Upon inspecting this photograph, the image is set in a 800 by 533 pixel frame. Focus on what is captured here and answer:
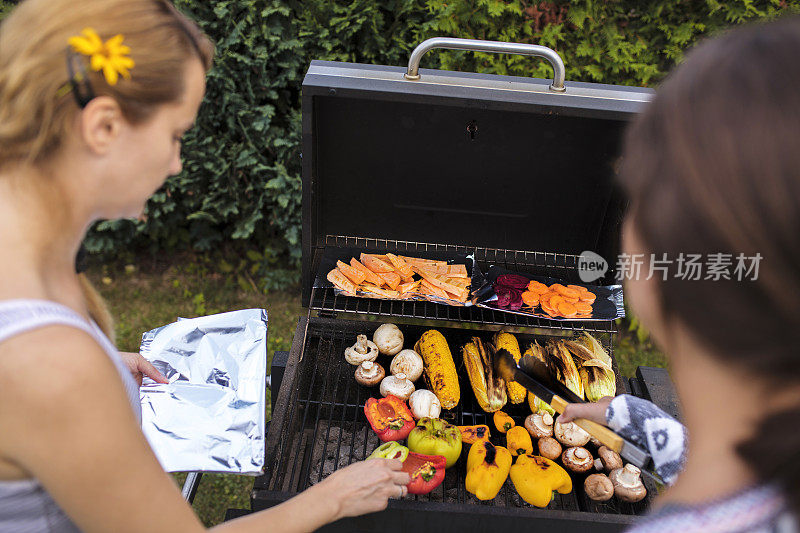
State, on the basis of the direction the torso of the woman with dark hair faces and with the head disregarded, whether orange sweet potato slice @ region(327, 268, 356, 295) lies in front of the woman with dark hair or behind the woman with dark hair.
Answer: in front

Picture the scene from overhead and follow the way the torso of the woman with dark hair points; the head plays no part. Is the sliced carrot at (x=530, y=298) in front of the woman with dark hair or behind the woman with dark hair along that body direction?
in front

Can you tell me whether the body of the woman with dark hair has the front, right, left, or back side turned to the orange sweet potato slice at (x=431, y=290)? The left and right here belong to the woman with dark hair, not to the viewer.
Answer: front

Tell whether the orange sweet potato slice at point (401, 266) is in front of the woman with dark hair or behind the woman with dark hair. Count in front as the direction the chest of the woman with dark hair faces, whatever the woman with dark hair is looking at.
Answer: in front

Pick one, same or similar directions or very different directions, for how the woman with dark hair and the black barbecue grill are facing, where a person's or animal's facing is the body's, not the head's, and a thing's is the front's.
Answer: very different directions

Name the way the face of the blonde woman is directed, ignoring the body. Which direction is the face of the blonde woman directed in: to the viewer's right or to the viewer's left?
to the viewer's right

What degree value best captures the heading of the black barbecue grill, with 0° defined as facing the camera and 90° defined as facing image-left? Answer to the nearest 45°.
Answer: approximately 0°

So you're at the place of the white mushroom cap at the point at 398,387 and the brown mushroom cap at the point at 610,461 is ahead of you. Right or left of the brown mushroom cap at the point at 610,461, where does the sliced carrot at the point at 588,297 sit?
left

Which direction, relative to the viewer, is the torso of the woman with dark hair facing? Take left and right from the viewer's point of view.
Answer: facing away from the viewer and to the left of the viewer

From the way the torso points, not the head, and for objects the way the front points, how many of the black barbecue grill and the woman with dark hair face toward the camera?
1

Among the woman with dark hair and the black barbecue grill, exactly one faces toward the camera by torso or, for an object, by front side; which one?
the black barbecue grill

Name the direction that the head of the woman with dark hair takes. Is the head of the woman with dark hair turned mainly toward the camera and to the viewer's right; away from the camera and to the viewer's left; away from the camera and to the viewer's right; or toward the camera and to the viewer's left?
away from the camera and to the viewer's left

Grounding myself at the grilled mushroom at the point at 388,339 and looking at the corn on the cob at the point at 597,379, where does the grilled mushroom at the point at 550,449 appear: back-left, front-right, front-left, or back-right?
front-right
